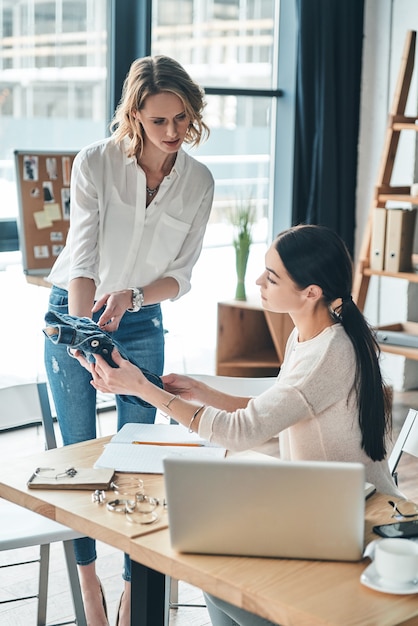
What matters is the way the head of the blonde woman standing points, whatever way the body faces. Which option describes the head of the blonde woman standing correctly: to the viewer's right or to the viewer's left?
to the viewer's right

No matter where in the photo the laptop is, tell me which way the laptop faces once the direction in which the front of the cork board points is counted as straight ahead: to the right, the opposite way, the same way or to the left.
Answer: the opposite way

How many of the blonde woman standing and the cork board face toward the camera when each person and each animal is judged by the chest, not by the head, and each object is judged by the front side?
2

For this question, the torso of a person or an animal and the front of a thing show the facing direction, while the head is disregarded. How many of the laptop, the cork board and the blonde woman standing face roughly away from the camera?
1

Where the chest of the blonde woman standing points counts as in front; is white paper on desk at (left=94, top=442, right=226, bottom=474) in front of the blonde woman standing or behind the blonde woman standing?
in front

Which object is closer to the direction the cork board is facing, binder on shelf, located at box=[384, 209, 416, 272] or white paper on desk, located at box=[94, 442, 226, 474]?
the white paper on desk

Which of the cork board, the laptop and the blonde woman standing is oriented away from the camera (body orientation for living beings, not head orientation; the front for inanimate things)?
the laptop

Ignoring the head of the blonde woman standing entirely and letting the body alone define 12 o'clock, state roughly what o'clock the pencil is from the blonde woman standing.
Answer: The pencil is roughly at 12 o'clock from the blonde woman standing.

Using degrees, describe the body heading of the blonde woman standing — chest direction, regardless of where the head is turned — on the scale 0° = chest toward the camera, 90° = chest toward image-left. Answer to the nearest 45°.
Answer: approximately 0°

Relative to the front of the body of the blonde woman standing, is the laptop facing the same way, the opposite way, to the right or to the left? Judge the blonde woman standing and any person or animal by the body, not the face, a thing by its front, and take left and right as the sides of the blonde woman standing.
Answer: the opposite way

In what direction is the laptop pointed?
away from the camera
